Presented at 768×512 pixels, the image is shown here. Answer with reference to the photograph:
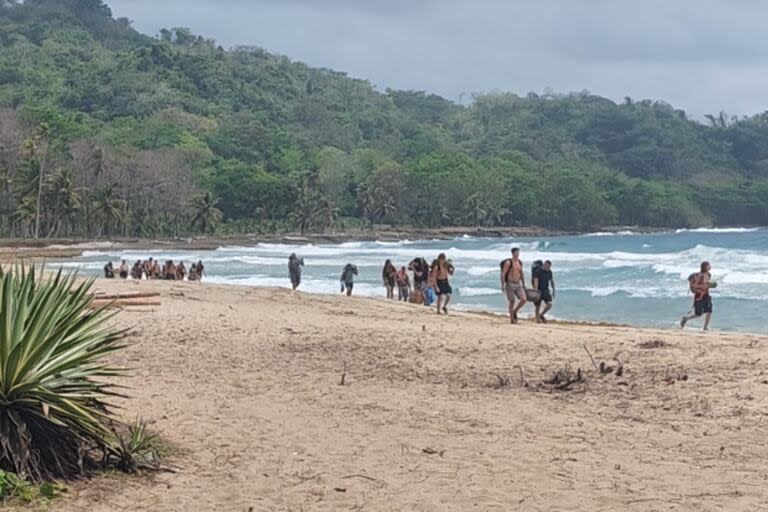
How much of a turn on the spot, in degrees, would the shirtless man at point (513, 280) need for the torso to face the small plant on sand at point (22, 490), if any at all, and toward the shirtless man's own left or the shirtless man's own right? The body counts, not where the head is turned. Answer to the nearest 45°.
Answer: approximately 45° to the shirtless man's own right

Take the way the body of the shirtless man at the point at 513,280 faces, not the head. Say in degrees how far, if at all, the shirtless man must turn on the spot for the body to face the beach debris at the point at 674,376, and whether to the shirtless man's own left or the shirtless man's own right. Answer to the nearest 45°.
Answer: approximately 45° to the shirtless man's own right

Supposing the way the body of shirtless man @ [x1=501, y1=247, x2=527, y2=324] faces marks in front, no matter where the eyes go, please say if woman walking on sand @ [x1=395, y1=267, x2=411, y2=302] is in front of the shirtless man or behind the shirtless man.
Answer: behind

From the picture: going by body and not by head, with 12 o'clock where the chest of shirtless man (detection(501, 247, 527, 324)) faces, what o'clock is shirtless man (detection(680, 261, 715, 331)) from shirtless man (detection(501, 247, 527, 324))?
shirtless man (detection(680, 261, 715, 331)) is roughly at 10 o'clock from shirtless man (detection(501, 247, 527, 324)).

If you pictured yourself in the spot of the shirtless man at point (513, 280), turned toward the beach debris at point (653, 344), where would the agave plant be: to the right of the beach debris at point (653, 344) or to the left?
right

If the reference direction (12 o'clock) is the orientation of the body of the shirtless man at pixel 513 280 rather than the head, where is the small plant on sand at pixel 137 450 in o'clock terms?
The small plant on sand is roughly at 2 o'clock from the shirtless man.

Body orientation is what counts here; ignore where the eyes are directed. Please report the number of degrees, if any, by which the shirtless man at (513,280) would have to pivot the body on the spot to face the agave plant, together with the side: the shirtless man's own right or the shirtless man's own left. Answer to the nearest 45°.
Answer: approximately 45° to the shirtless man's own right

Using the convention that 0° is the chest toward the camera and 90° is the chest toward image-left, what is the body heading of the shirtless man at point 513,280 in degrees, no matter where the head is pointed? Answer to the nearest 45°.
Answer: approximately 315°
